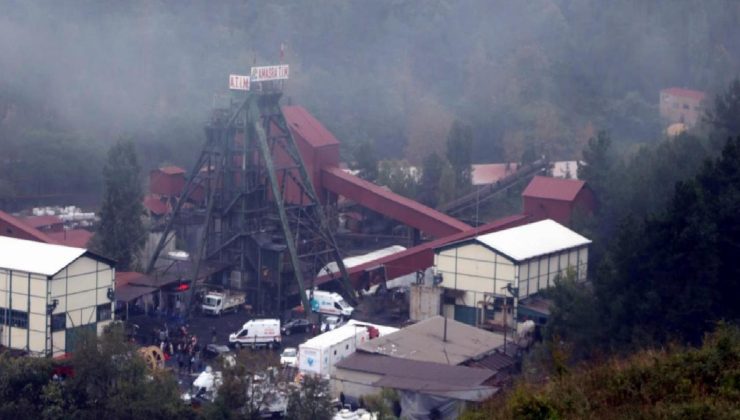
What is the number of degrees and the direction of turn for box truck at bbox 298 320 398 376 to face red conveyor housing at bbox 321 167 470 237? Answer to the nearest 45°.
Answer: approximately 45° to its left

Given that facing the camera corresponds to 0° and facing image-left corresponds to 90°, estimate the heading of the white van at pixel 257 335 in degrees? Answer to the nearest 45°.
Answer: approximately 90°

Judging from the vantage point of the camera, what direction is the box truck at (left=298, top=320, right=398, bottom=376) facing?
facing away from the viewer and to the right of the viewer

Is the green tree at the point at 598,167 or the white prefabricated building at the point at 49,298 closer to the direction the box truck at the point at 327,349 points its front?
the green tree

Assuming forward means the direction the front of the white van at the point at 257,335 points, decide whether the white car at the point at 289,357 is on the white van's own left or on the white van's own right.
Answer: on the white van's own left

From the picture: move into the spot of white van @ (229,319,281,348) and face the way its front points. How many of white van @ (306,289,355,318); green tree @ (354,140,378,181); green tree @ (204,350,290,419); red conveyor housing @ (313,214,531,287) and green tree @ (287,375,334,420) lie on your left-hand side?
2

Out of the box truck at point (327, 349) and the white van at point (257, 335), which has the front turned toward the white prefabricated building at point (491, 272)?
the box truck

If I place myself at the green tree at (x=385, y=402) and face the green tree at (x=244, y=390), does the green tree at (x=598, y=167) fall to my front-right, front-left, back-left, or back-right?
back-right

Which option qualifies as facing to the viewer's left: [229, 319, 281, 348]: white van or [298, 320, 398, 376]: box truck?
the white van

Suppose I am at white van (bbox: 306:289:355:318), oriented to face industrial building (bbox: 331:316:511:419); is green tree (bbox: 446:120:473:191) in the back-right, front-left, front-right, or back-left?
back-left
